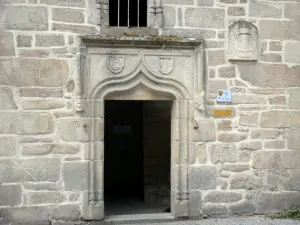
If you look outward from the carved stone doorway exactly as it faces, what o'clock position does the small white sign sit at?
The small white sign is roughly at 9 o'clock from the carved stone doorway.

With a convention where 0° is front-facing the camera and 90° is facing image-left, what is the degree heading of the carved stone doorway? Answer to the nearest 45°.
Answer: approximately 0°

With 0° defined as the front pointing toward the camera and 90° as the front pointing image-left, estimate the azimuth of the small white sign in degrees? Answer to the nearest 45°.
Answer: approximately 0°

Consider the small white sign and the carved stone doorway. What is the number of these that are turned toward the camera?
2

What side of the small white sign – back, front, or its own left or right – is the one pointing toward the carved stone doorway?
right
